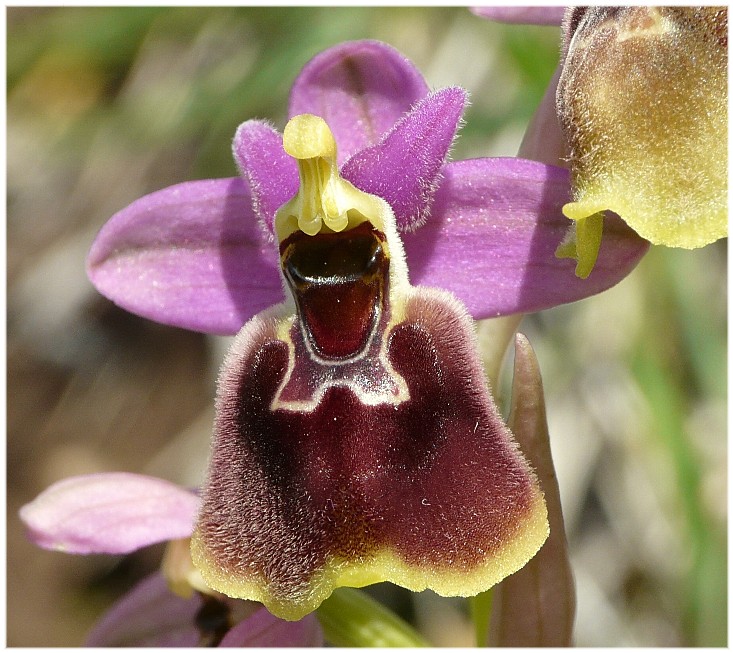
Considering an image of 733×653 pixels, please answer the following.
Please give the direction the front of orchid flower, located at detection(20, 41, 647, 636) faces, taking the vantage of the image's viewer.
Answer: facing the viewer
